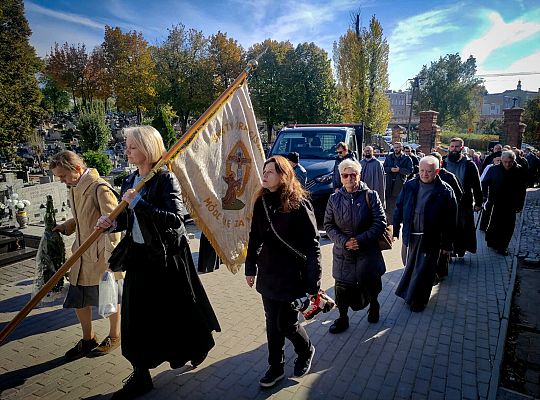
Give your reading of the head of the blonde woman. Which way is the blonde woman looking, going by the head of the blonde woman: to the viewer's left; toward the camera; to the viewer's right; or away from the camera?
to the viewer's left

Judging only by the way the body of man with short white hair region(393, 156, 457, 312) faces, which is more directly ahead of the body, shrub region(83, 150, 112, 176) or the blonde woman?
the blonde woman

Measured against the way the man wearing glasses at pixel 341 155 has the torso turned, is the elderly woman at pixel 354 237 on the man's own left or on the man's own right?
on the man's own left

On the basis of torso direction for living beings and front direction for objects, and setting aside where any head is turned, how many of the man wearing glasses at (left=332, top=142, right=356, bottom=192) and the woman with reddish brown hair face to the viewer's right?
0

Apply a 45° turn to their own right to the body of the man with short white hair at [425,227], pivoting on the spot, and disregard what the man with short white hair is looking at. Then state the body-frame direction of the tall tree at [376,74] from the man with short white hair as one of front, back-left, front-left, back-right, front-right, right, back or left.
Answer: right

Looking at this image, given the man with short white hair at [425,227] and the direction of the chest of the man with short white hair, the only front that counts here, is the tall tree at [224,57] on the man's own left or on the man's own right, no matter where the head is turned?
on the man's own right

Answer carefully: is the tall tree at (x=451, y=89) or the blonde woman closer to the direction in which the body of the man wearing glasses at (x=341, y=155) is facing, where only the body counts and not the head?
the blonde woman

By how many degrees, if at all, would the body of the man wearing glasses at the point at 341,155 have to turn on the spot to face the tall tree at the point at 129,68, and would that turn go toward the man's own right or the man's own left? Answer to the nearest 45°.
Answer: approximately 90° to the man's own right

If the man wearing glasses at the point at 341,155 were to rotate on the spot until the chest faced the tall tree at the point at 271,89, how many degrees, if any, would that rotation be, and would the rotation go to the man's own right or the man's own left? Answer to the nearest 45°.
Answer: approximately 135° to the man's own right

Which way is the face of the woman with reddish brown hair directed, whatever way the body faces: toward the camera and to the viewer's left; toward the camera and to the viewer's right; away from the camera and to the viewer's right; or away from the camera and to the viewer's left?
toward the camera and to the viewer's left
